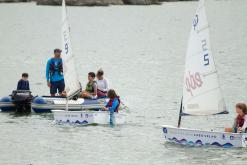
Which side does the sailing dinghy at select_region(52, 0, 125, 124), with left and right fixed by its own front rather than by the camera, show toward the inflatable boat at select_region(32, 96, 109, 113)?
right

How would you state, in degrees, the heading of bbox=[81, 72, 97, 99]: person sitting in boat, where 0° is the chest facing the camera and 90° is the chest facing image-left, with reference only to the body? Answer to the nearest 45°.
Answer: approximately 45°

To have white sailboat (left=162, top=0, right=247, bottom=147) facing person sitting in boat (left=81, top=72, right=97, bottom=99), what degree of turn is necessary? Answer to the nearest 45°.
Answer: approximately 45° to its right

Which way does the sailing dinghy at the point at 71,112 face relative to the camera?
to the viewer's left

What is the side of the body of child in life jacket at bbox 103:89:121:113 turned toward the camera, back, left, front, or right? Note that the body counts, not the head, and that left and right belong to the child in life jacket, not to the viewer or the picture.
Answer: left

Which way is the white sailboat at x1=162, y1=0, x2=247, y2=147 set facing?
to the viewer's left

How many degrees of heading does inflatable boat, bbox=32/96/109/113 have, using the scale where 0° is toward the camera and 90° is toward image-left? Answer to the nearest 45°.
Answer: approximately 270°
